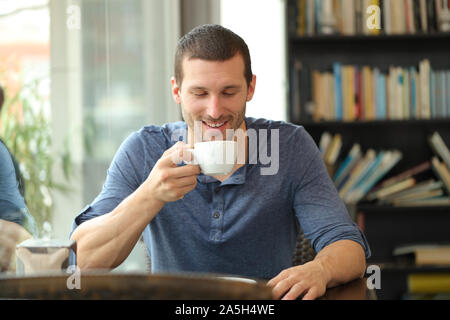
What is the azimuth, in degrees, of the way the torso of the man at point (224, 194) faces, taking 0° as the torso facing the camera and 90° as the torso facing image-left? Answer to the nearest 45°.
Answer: approximately 0°

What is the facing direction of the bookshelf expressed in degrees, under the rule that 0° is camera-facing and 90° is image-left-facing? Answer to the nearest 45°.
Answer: approximately 0°

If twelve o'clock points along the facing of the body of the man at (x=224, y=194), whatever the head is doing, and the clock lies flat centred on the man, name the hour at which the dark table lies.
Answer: The dark table is roughly at 12 o'clock from the man.

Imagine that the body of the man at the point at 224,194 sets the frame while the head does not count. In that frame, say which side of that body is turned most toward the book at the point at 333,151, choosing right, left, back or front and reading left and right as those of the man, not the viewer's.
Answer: back

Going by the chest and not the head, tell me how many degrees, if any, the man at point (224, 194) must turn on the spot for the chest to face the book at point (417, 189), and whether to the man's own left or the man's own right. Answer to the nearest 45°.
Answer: approximately 135° to the man's own left

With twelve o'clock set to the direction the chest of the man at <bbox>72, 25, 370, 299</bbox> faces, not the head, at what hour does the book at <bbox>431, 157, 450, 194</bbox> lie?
The book is roughly at 7 o'clock from the man.
